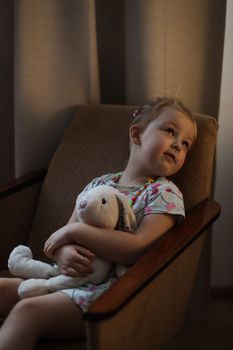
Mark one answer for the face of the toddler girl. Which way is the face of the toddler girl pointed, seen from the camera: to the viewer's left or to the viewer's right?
to the viewer's right

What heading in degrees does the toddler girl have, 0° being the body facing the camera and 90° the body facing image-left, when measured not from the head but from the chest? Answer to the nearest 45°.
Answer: approximately 45°

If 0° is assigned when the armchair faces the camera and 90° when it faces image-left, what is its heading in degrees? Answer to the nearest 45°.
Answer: approximately 45°
